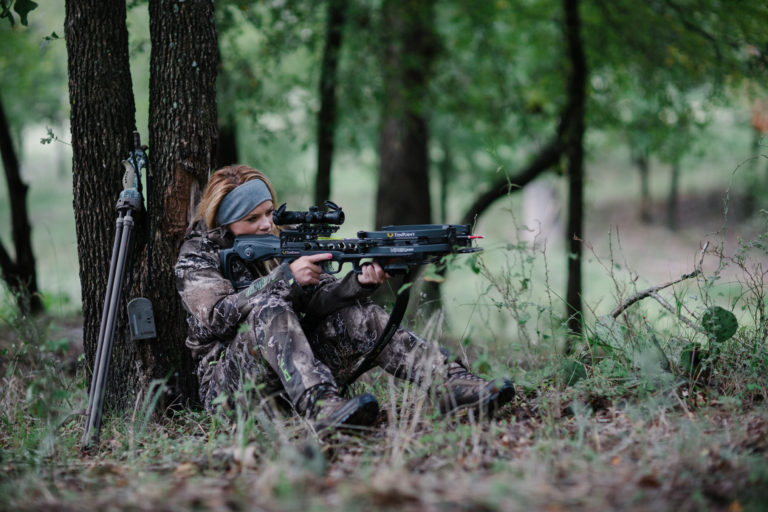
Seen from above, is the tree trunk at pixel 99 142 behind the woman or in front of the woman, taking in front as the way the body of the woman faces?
behind

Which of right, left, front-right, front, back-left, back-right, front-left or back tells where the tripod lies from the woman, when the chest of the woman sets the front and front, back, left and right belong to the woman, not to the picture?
back

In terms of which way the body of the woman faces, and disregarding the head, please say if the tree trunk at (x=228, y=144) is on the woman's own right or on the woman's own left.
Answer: on the woman's own left

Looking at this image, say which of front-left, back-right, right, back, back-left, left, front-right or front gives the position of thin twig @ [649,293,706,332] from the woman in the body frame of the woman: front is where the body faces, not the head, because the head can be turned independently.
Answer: front

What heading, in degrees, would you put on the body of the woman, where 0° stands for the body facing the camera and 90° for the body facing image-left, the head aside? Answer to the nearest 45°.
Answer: approximately 270°

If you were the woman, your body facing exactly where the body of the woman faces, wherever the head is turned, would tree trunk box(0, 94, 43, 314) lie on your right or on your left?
on your left
